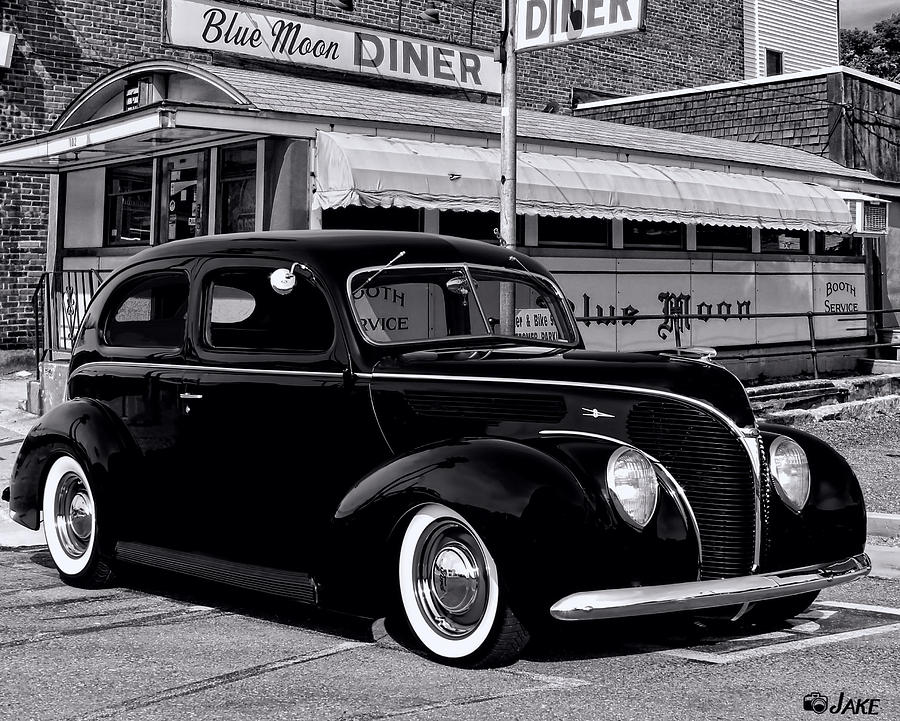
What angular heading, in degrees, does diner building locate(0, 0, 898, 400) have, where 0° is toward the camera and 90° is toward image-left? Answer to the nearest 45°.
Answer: approximately 315°

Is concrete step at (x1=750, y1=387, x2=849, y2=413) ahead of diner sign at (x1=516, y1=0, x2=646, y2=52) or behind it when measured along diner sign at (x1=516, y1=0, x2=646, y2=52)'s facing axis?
behind

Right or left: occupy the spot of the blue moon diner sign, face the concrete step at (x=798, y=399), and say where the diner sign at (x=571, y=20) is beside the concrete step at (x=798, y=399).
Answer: right

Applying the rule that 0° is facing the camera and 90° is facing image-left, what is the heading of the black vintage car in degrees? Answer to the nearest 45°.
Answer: approximately 315°

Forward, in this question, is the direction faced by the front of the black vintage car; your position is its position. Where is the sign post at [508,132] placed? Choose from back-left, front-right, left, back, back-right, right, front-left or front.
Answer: back-left

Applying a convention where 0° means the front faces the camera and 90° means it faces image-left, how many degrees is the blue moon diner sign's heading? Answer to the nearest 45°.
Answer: approximately 315°

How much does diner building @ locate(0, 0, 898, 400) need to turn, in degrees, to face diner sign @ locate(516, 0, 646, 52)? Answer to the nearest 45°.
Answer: approximately 45° to its right

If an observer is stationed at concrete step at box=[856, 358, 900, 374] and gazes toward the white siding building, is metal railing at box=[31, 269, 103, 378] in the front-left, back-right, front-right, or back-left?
back-left

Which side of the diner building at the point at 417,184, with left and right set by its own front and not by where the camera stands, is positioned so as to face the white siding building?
left
